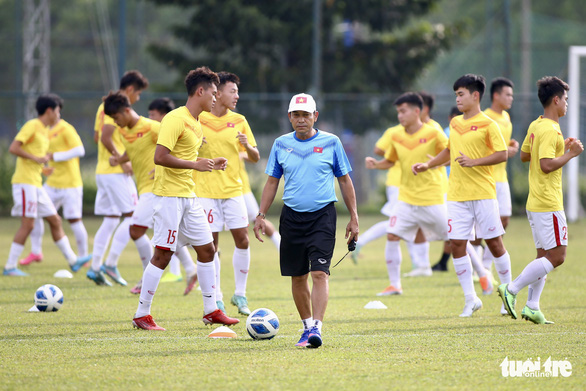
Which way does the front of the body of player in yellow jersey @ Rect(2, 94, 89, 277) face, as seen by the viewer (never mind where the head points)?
to the viewer's right

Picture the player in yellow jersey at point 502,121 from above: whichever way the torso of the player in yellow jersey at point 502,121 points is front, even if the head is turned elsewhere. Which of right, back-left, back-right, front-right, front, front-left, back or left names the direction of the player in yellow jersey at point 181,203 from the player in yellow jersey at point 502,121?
right

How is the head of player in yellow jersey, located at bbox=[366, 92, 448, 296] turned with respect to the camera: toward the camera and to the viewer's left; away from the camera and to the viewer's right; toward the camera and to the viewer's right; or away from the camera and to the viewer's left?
toward the camera and to the viewer's left

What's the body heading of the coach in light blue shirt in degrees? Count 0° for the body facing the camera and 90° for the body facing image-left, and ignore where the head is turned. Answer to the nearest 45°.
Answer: approximately 0°

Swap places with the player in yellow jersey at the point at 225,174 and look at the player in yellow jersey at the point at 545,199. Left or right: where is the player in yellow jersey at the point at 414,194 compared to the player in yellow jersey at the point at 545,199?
left

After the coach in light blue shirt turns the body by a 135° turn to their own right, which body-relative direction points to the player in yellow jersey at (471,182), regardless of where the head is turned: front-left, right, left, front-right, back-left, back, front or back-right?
right

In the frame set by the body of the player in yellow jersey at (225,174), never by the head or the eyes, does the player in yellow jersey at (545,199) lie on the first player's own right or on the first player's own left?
on the first player's own left

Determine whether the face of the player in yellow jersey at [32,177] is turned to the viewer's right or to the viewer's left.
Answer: to the viewer's right

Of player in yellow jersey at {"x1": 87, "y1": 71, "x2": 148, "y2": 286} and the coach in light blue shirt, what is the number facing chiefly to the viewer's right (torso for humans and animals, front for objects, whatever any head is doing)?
1

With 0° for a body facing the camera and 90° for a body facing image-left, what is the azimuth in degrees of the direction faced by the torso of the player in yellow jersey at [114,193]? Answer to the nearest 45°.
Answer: approximately 270°

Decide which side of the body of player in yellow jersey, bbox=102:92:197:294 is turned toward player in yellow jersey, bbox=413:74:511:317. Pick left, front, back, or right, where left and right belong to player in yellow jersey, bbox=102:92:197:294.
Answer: left

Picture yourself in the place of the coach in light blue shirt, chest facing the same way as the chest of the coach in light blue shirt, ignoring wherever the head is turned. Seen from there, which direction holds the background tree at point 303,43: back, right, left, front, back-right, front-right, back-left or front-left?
back
